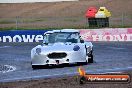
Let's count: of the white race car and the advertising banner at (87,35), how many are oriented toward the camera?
2

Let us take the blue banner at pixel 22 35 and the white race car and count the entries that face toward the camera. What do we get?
2

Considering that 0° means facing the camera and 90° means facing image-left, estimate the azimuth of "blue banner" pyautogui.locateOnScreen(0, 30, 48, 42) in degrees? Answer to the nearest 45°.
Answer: approximately 0°

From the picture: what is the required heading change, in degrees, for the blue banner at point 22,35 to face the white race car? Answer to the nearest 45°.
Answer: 0° — it already faces it

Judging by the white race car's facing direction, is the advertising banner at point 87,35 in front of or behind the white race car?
behind

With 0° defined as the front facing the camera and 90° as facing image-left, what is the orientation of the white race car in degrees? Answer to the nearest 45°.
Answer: approximately 0°

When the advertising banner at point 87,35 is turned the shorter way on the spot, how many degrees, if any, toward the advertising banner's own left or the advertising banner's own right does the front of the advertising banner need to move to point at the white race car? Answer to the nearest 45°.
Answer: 0° — it already faces it

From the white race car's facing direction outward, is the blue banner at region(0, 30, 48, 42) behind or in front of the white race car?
behind
